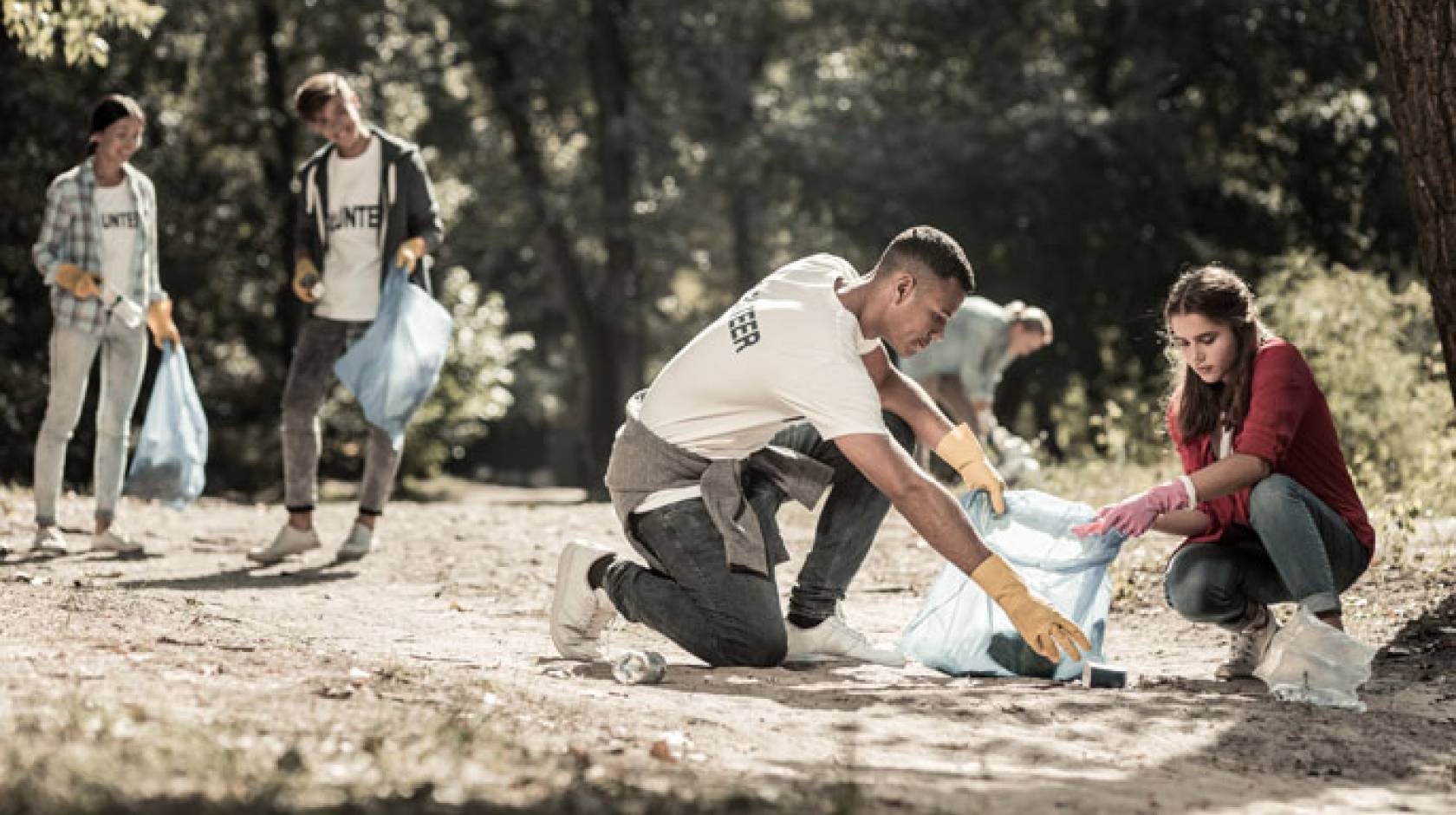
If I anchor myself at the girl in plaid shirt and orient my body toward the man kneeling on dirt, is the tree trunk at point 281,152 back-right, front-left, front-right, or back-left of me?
back-left

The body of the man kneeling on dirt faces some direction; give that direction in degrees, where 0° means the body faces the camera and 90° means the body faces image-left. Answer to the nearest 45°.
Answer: approximately 270°

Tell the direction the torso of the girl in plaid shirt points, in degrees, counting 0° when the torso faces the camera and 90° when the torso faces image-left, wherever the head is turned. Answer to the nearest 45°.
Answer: approximately 315°

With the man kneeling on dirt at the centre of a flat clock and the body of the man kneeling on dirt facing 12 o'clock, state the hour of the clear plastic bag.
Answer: The clear plastic bag is roughly at 12 o'clock from the man kneeling on dirt.

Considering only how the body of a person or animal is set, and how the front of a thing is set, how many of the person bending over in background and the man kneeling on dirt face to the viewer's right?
2

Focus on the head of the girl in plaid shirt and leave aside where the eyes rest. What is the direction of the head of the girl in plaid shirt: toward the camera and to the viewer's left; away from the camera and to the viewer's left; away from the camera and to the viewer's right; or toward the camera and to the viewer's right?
toward the camera and to the viewer's right

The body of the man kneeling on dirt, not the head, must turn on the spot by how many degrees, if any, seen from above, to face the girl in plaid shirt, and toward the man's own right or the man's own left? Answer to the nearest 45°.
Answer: approximately 135° to the man's own left

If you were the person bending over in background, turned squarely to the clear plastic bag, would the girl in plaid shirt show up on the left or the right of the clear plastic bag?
right

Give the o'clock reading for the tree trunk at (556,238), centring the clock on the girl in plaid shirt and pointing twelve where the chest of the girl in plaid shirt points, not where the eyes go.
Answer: The tree trunk is roughly at 8 o'clock from the girl in plaid shirt.

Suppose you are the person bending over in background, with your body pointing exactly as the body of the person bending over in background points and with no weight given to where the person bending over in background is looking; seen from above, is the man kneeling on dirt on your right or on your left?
on your right

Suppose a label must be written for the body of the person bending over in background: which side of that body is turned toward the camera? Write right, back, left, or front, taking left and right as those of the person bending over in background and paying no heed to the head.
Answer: right
